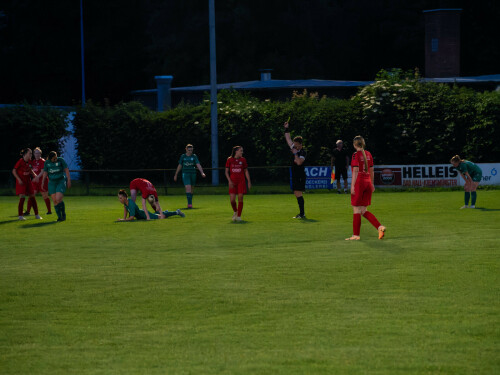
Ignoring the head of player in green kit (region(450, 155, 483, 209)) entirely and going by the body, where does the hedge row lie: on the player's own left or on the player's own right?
on the player's own right

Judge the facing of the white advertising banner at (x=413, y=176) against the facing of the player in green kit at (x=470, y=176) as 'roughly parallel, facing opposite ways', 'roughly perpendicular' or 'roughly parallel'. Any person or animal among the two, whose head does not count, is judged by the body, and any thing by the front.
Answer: roughly perpendicular

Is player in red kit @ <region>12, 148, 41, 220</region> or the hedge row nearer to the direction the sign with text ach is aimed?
the player in red kit

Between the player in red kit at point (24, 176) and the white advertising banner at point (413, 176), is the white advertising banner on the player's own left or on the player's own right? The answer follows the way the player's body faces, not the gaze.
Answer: on the player's own left

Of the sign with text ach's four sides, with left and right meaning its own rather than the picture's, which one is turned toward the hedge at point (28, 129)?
right

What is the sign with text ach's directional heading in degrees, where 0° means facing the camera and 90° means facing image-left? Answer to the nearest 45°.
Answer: approximately 0°

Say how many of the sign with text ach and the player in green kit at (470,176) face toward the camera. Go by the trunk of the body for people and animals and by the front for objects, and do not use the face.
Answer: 1

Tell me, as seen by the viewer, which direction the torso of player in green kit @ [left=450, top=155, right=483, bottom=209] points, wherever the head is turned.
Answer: to the viewer's left

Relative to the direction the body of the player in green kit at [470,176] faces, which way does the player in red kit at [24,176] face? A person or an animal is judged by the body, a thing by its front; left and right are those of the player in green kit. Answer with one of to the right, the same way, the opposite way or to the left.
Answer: the opposite way
